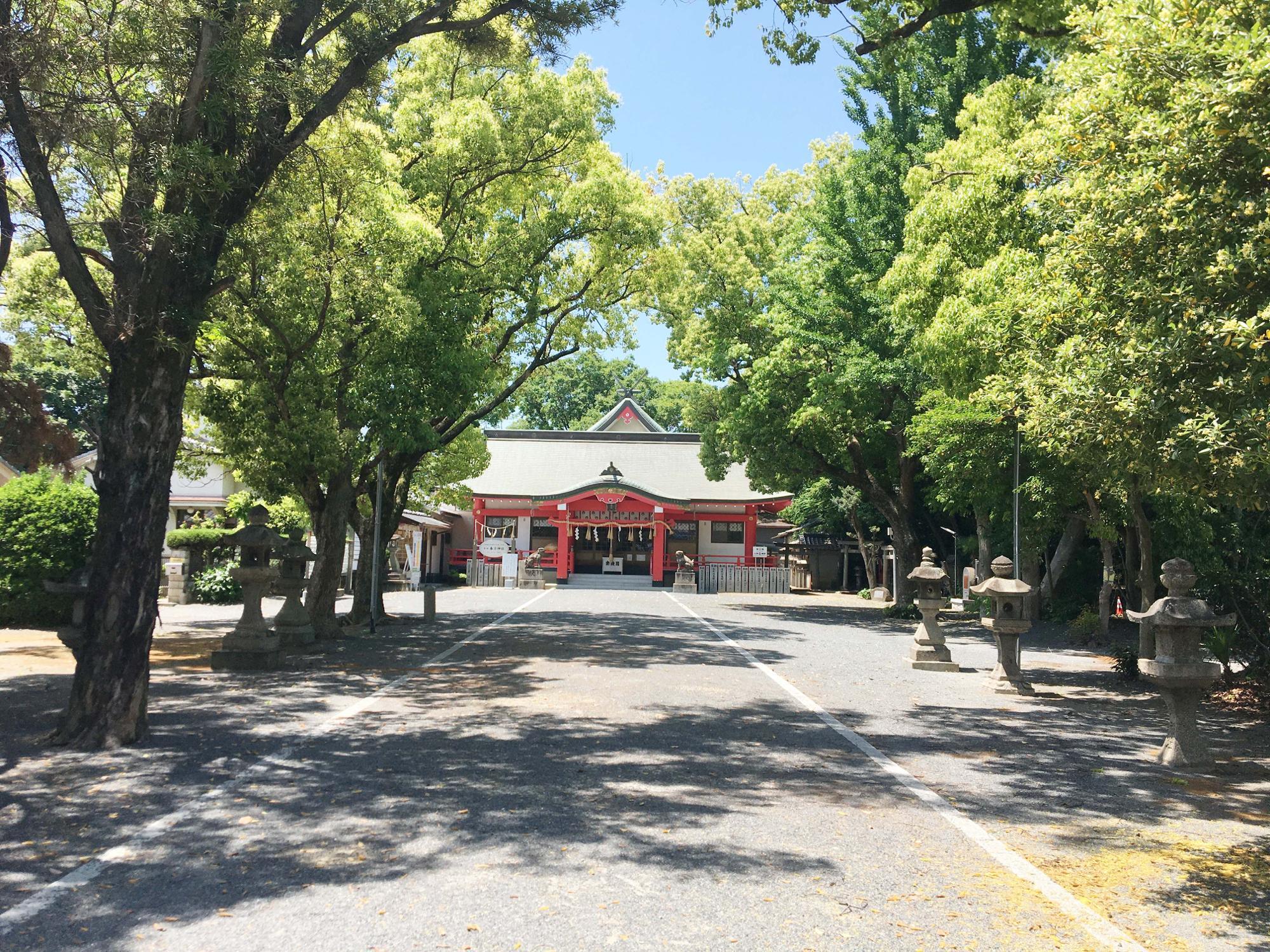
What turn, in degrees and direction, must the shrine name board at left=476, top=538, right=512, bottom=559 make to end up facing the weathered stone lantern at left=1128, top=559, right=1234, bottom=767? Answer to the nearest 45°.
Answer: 0° — it already faces it

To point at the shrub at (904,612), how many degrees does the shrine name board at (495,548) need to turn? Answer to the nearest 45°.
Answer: approximately 45° to its left

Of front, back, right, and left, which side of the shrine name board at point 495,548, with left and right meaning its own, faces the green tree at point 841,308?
front

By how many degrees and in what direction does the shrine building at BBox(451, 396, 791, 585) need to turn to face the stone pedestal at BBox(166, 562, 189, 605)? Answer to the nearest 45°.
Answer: approximately 45° to its right

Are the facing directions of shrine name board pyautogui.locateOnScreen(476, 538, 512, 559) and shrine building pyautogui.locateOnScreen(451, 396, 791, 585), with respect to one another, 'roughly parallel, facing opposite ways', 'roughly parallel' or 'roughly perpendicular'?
roughly parallel

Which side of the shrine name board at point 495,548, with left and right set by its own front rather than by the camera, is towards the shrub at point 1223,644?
front

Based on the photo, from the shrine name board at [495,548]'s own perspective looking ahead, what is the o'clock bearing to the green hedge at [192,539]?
The green hedge is roughly at 1 o'clock from the shrine name board.

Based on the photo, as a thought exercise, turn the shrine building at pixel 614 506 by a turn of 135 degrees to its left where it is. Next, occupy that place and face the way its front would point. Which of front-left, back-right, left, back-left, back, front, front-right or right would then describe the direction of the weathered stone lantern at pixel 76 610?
back-right

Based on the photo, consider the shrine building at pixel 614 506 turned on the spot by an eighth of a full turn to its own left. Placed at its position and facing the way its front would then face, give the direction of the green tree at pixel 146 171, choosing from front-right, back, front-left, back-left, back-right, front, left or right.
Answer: front-right

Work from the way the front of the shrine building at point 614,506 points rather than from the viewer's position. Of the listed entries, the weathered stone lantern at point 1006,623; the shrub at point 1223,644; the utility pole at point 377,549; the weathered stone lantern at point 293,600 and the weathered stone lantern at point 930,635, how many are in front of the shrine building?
5

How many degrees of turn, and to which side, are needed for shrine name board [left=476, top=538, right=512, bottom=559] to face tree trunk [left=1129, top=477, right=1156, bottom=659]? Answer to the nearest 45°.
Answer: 0° — it already faces it

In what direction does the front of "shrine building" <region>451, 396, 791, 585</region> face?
toward the camera

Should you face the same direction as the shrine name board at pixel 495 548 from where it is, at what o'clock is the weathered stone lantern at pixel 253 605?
The weathered stone lantern is roughly at 12 o'clock from the shrine name board.

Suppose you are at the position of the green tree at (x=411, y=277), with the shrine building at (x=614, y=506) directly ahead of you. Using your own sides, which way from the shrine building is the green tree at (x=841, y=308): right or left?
right

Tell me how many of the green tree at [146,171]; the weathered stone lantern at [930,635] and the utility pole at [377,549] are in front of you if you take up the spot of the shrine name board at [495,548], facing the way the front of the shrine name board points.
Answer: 3

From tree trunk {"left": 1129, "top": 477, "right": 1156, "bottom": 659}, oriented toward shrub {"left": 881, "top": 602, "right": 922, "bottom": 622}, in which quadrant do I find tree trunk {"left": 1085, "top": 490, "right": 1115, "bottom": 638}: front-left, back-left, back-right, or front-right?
front-right

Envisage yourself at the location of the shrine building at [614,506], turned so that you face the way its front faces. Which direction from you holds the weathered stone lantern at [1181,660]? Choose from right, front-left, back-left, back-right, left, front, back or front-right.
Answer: front

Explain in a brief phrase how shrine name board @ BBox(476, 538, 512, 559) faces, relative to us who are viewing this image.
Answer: facing the viewer
